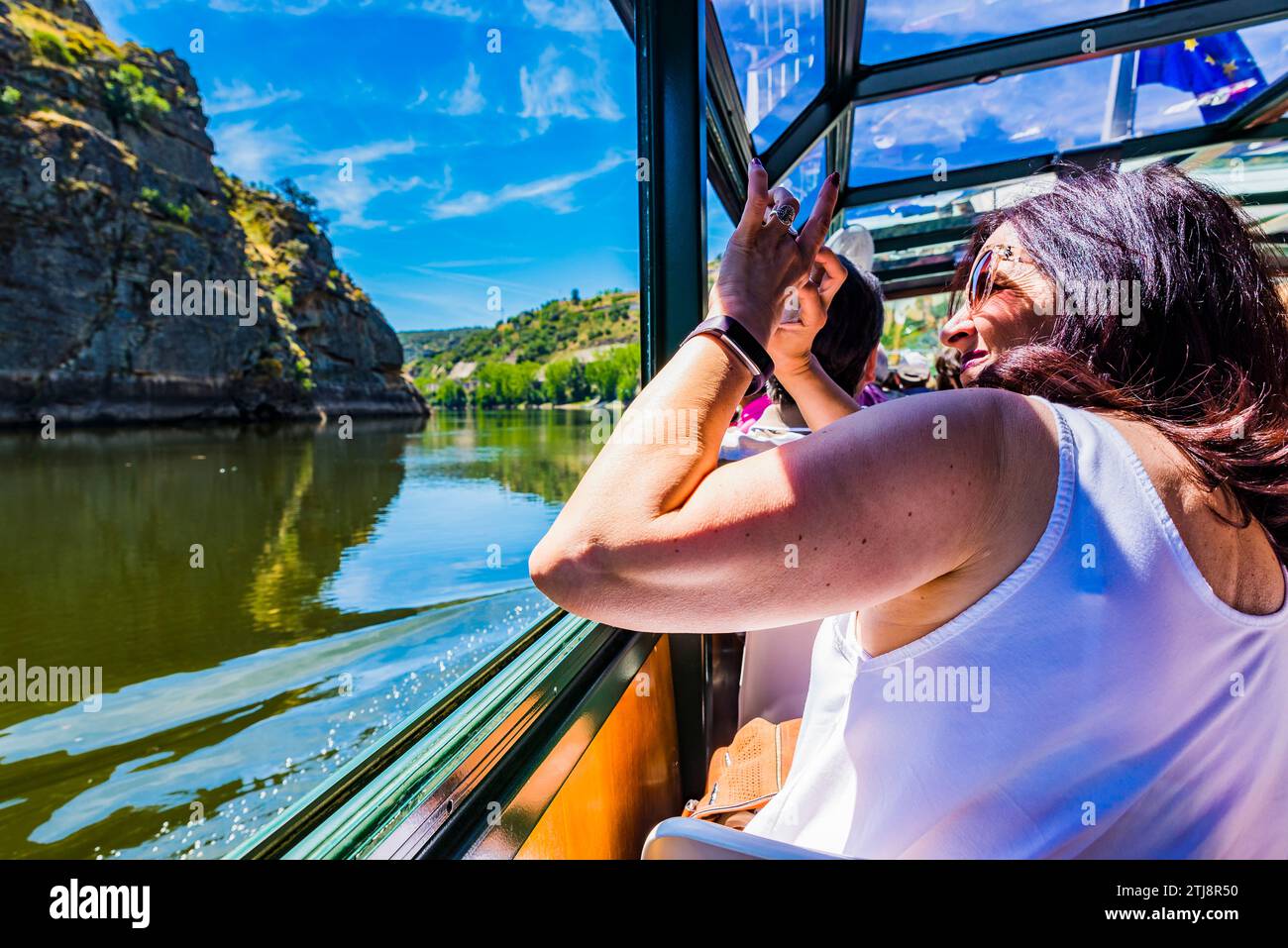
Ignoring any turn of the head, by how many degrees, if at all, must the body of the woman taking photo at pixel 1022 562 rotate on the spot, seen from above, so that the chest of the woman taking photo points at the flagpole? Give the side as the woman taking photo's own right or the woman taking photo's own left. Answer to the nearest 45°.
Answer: approximately 45° to the woman taking photo's own right

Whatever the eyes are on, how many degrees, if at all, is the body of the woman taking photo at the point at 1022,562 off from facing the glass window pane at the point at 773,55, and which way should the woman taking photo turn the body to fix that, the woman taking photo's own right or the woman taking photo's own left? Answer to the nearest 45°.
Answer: approximately 45° to the woman taking photo's own right

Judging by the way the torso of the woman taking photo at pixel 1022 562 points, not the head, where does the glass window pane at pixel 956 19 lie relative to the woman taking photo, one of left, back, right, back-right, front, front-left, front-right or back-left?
front-right

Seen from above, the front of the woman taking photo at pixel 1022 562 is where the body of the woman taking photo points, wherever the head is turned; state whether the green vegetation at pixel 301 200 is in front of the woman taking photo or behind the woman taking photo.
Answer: in front

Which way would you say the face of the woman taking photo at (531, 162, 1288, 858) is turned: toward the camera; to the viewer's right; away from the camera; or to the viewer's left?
to the viewer's left

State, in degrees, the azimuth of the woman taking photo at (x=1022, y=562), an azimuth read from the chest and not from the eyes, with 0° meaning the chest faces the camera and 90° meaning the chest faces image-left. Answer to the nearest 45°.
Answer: approximately 135°
